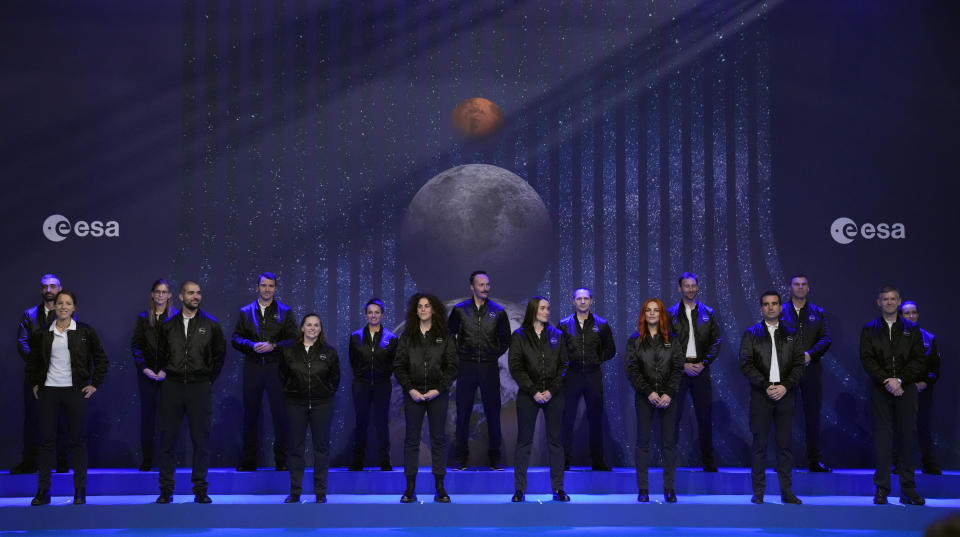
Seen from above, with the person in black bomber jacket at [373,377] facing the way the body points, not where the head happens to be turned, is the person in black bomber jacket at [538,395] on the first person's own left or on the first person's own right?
on the first person's own left

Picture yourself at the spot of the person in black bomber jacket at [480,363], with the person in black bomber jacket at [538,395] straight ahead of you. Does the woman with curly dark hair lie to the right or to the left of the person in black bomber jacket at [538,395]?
right

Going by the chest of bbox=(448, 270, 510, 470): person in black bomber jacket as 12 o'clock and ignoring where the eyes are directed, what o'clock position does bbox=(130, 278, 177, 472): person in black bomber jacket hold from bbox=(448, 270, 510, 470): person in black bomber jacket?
bbox=(130, 278, 177, 472): person in black bomber jacket is roughly at 3 o'clock from bbox=(448, 270, 510, 470): person in black bomber jacket.

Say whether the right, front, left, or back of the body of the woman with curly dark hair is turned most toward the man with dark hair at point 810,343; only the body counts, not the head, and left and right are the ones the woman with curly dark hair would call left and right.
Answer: left

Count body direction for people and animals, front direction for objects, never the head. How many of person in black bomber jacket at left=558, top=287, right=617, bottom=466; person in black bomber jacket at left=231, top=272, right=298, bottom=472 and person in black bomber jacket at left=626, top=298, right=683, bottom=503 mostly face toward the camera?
3

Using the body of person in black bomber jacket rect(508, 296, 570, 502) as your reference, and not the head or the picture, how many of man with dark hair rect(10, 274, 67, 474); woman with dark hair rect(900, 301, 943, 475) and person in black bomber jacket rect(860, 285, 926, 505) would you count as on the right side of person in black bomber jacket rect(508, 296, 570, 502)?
1

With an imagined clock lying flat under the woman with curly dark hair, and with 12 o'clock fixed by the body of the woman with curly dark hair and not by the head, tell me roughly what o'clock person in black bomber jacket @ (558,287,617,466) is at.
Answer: The person in black bomber jacket is roughly at 8 o'clock from the woman with curly dark hair.

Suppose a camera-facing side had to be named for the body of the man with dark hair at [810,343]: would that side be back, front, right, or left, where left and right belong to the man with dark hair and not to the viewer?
front

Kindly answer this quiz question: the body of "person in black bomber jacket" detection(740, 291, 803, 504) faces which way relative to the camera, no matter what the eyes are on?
toward the camera

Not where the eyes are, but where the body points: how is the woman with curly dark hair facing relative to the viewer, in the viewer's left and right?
facing the viewer
